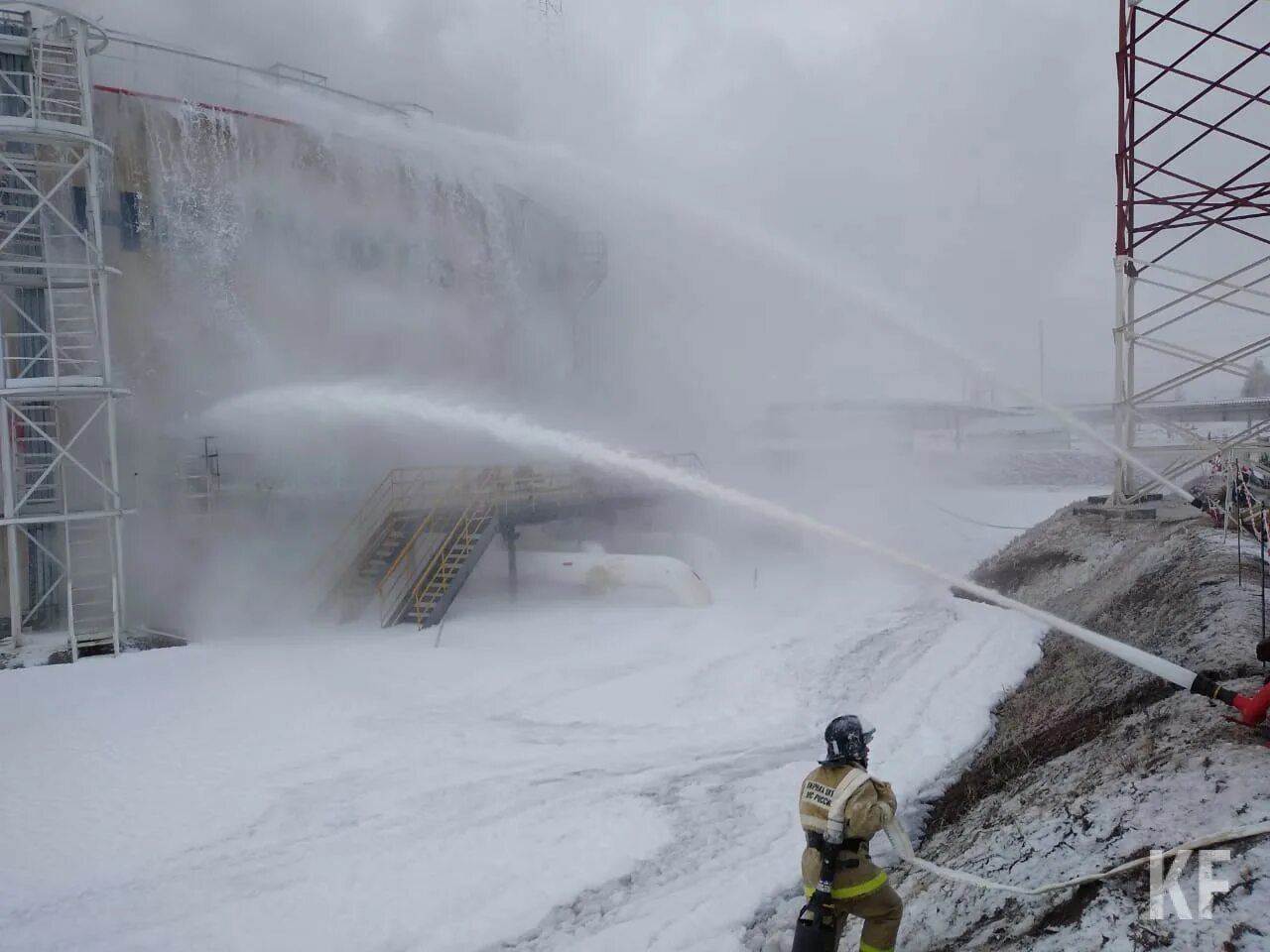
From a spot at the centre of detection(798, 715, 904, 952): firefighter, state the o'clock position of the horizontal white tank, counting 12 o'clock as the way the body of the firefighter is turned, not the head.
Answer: The horizontal white tank is roughly at 10 o'clock from the firefighter.

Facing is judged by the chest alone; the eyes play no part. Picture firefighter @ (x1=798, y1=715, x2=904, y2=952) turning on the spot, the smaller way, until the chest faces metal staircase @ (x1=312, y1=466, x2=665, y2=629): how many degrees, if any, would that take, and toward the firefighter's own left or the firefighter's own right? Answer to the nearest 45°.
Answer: approximately 90° to the firefighter's own left

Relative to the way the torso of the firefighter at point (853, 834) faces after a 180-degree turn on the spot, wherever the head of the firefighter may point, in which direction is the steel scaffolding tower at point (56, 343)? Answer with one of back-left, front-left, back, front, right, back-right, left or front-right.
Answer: right

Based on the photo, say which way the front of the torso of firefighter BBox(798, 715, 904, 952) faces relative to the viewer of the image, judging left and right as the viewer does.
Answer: facing away from the viewer and to the right of the viewer
